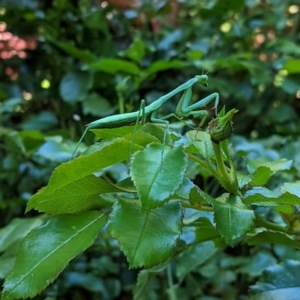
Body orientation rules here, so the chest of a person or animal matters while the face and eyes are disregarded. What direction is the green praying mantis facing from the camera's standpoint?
to the viewer's right
